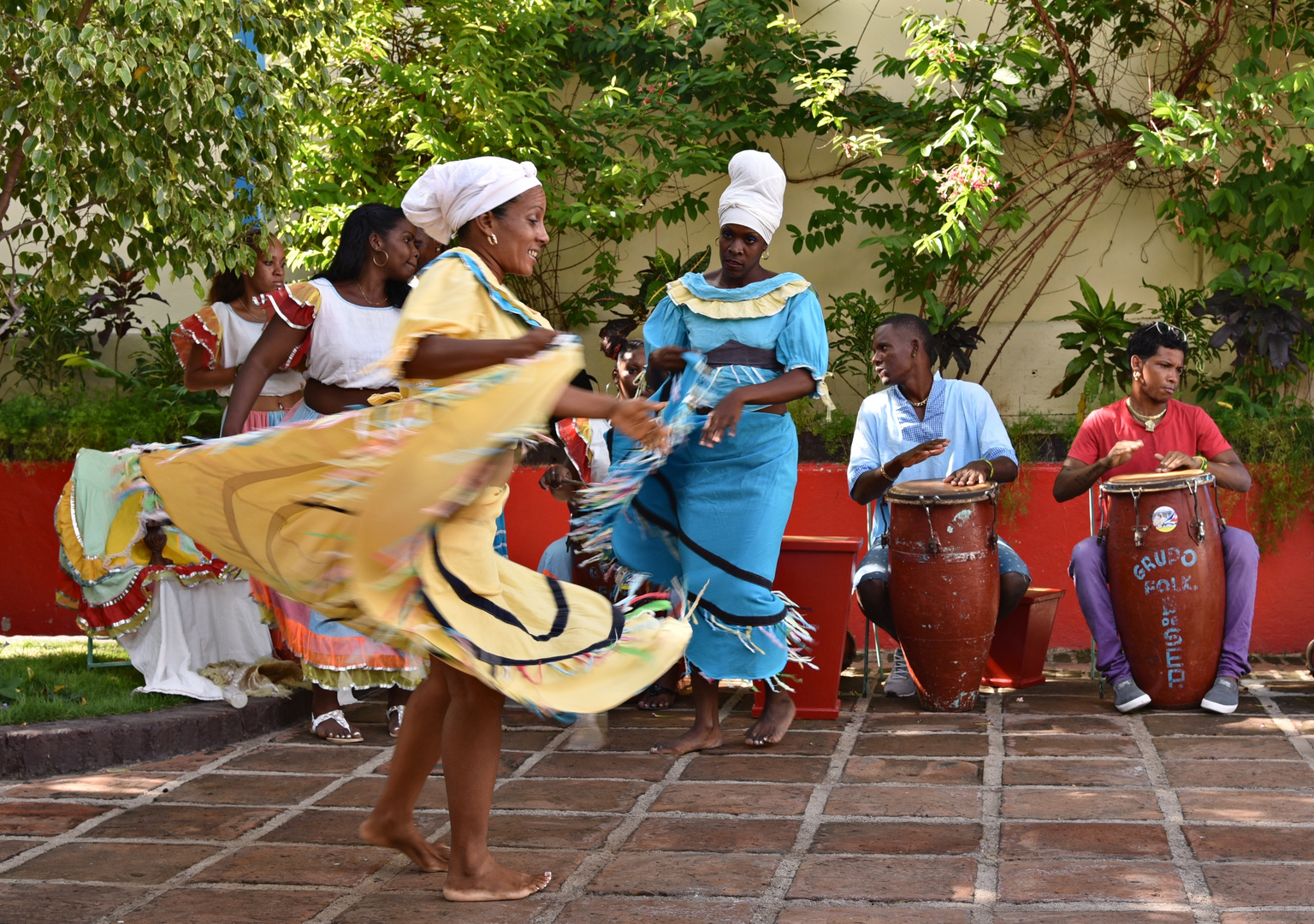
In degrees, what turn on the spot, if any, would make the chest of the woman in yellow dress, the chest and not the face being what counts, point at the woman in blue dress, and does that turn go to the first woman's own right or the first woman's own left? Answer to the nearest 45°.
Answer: approximately 45° to the first woman's own left

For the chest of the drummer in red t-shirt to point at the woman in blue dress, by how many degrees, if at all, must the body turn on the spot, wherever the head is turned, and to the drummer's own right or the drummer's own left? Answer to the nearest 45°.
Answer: approximately 45° to the drummer's own right

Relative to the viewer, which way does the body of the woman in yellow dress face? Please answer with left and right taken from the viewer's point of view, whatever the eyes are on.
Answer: facing to the right of the viewer

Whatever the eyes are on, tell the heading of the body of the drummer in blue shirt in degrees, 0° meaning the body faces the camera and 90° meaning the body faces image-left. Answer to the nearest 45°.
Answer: approximately 0°

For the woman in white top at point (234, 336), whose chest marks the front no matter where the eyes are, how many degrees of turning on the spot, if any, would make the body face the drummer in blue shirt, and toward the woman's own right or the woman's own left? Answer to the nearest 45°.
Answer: approximately 45° to the woman's own left

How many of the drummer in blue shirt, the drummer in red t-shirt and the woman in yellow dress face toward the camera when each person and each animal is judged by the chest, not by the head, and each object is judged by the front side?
2

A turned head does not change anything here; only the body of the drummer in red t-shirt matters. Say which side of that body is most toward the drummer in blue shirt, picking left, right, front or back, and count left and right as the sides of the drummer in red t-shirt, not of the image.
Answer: right

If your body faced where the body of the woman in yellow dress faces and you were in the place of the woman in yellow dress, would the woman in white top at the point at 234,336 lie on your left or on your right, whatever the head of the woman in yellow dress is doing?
on your left

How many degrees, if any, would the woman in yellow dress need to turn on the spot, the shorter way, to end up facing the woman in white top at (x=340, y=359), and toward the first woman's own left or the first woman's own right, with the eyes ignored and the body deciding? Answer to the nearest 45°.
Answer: approximately 90° to the first woman's own left

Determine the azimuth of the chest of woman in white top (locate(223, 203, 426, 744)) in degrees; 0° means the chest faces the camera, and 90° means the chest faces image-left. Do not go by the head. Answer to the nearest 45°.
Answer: approximately 315°
